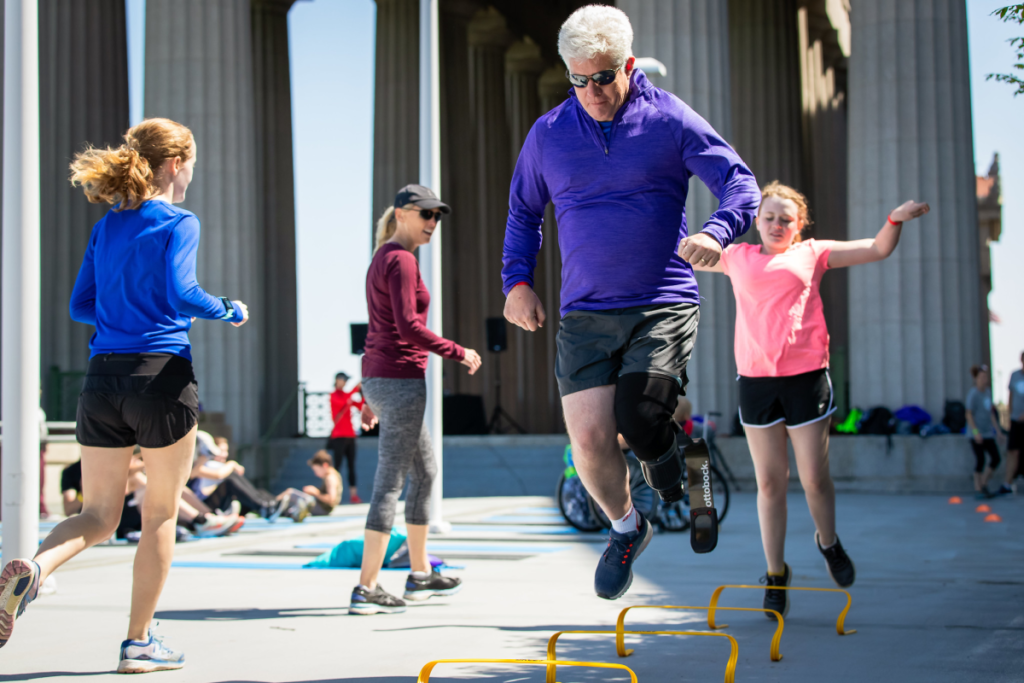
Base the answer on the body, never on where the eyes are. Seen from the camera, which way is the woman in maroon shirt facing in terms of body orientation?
to the viewer's right

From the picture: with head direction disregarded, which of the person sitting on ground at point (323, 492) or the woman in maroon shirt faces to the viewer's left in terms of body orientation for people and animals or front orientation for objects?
the person sitting on ground

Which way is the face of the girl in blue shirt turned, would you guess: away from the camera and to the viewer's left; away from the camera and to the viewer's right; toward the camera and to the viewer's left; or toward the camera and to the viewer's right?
away from the camera and to the viewer's right

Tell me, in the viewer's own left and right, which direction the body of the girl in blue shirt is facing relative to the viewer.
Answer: facing away from the viewer and to the right of the viewer

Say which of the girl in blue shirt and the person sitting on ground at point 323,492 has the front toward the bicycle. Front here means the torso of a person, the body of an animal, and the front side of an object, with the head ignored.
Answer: the girl in blue shirt

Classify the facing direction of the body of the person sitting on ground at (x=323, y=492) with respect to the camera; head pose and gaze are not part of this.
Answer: to the viewer's left

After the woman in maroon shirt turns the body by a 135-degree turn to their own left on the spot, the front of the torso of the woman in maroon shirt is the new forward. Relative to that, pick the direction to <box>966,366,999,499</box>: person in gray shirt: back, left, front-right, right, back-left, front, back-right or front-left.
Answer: right

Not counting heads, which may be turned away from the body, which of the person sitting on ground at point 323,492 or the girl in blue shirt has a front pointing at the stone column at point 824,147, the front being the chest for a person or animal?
the girl in blue shirt

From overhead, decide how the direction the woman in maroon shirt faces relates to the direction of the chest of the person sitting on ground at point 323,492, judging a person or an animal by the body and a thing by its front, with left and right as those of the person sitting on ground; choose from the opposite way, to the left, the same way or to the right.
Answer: the opposite way

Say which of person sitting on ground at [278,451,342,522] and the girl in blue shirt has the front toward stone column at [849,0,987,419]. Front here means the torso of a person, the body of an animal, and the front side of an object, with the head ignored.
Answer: the girl in blue shirt

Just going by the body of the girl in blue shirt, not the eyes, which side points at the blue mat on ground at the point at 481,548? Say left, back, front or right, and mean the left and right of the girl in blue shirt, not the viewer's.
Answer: front

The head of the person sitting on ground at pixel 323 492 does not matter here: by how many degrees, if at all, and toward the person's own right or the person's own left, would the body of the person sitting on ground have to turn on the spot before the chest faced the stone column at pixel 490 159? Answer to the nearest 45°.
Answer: approximately 90° to the person's own right

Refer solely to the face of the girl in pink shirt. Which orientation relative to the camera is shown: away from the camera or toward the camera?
toward the camera
